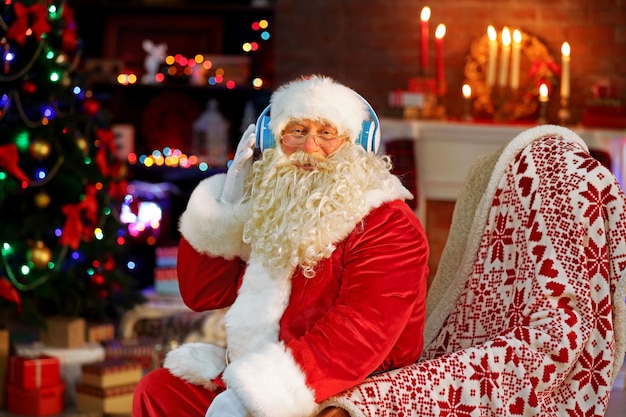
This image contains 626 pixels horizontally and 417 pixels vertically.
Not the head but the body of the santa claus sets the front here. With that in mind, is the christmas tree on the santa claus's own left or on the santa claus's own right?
on the santa claus's own right

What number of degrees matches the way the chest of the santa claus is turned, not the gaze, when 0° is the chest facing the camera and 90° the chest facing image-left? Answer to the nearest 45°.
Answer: approximately 45°

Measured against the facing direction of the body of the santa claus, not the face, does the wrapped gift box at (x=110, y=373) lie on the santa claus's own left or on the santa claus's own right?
on the santa claus's own right

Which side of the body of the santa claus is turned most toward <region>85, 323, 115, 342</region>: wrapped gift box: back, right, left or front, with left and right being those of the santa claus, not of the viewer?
right

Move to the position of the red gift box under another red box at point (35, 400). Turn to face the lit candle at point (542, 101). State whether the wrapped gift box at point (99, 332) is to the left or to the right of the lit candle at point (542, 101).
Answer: left

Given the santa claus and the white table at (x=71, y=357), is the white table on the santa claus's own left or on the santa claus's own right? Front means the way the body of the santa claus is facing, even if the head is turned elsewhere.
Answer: on the santa claus's own right

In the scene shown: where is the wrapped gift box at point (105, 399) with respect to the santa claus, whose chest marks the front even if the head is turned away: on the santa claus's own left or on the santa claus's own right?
on the santa claus's own right

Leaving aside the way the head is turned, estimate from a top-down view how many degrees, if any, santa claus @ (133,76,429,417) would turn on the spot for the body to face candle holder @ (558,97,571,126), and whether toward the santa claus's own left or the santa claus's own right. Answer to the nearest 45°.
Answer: approximately 180°

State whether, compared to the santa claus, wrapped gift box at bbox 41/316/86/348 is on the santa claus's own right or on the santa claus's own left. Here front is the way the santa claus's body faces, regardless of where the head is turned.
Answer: on the santa claus's own right

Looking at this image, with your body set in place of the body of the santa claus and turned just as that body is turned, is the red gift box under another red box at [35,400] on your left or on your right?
on your right

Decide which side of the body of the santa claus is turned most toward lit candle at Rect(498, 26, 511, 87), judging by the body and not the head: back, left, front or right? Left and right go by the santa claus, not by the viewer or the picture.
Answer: back
